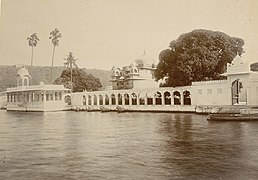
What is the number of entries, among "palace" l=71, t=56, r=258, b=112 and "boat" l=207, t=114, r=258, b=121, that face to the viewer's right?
0

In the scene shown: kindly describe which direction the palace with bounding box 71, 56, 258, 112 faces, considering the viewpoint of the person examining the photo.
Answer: facing the viewer and to the left of the viewer

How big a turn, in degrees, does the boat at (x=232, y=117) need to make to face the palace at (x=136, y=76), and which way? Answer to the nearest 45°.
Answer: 0° — it already faces it

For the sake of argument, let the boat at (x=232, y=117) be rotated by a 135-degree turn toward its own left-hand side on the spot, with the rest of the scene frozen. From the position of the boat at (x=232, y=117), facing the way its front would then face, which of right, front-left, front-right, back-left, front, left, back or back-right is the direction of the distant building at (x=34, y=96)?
back-right

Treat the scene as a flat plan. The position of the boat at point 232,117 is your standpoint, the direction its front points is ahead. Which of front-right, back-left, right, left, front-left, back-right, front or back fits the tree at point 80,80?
front

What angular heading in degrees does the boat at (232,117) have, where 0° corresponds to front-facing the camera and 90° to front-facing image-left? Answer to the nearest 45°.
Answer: approximately 90°

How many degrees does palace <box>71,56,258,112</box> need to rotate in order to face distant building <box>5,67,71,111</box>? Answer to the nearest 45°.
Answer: approximately 45° to its right
